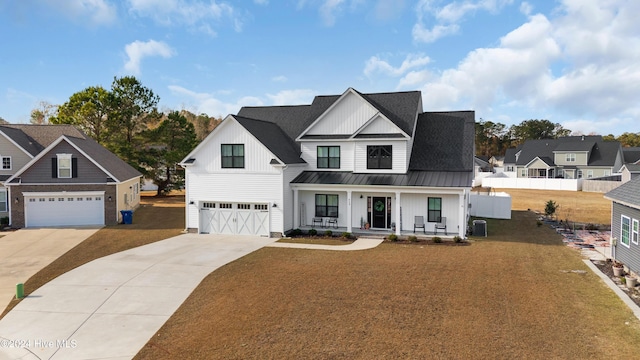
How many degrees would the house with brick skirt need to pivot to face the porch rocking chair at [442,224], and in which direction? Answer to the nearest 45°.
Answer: approximately 45° to its left

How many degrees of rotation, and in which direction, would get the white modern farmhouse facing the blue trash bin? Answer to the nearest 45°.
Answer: approximately 90° to its right

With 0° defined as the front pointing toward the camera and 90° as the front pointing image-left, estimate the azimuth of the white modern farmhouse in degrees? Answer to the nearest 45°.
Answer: approximately 0°

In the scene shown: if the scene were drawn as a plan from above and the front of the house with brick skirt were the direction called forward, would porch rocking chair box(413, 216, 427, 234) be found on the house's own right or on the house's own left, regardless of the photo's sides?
on the house's own left
